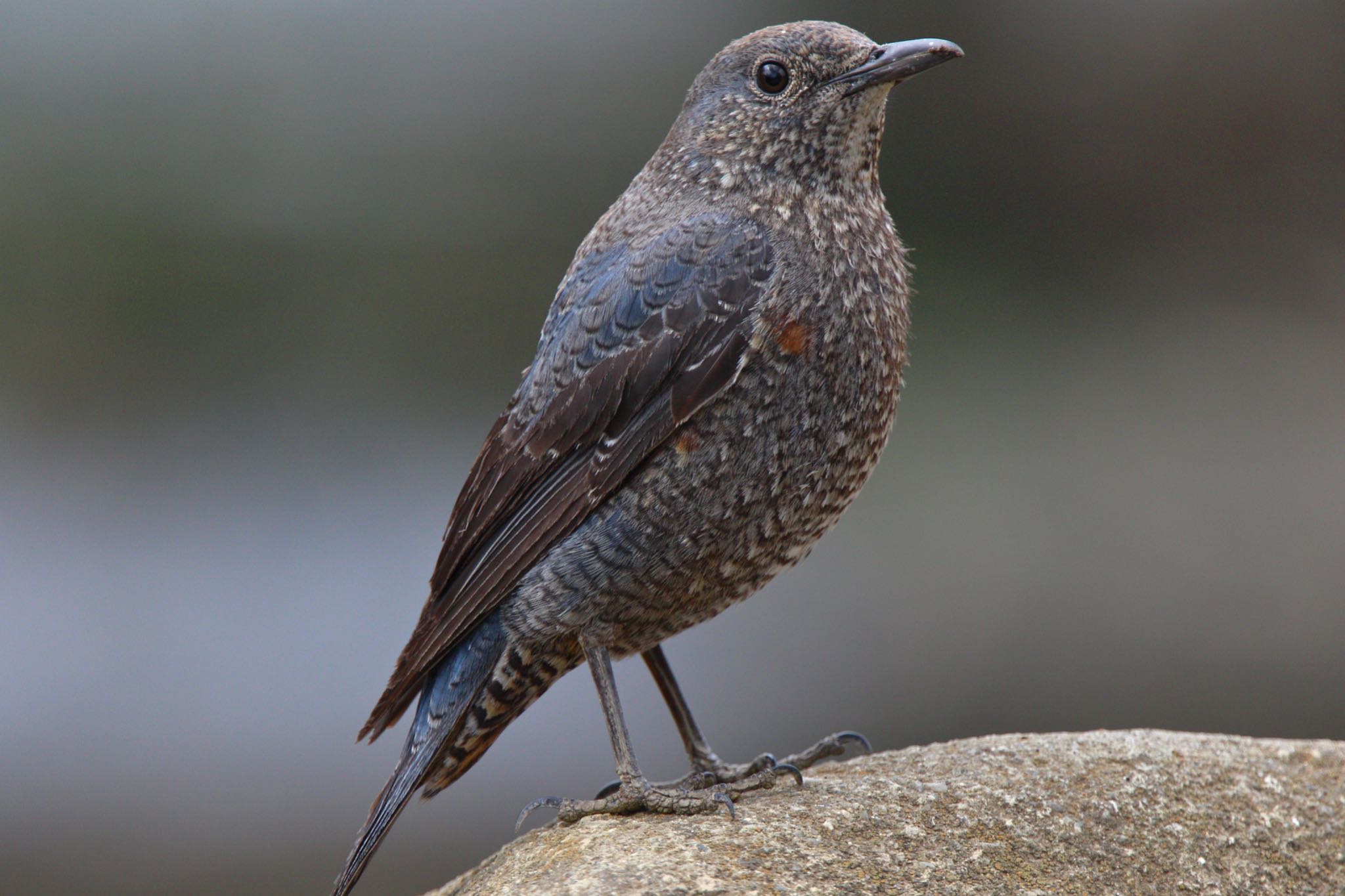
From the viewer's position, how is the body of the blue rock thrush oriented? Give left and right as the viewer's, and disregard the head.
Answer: facing to the right of the viewer
